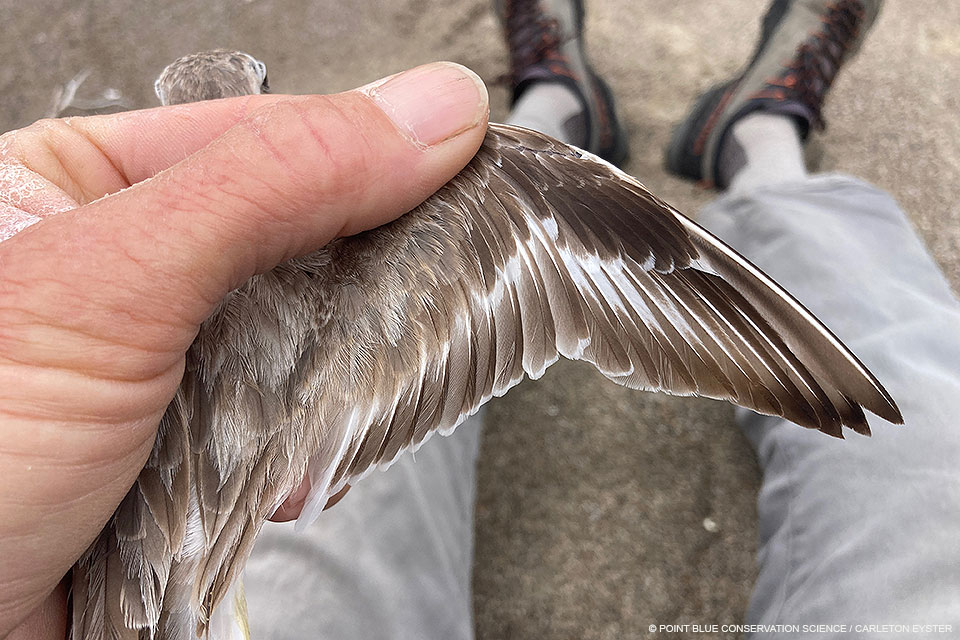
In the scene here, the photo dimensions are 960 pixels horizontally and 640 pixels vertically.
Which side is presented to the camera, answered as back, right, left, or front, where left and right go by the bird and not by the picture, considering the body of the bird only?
back
